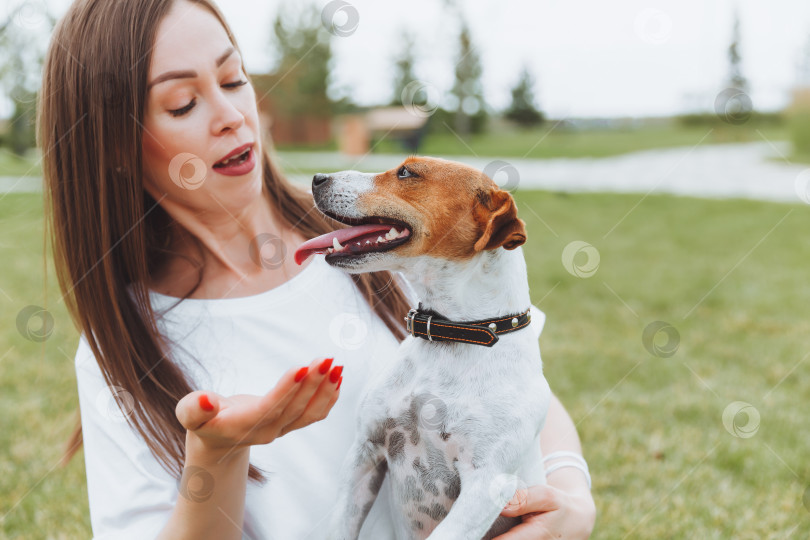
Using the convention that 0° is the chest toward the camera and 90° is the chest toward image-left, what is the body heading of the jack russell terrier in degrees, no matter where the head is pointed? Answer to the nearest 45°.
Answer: approximately 45°

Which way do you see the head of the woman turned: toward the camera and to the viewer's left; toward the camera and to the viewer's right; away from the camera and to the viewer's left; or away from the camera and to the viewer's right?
toward the camera and to the viewer's right

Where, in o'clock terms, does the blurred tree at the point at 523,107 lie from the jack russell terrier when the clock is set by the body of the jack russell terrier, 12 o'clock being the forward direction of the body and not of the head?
The blurred tree is roughly at 5 o'clock from the jack russell terrier.

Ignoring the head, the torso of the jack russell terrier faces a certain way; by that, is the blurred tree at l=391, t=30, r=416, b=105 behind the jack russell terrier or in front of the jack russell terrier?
behind

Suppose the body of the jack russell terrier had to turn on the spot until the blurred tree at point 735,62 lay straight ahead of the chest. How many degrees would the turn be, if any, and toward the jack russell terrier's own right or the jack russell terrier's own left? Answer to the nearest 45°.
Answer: approximately 180°

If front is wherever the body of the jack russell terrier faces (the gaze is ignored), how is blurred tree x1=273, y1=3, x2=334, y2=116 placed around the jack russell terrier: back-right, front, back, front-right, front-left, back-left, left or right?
back-right

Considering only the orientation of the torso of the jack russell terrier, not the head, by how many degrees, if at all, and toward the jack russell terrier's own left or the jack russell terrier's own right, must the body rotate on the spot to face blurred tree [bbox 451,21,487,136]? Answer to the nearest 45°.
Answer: approximately 135° to the jack russell terrier's own right
